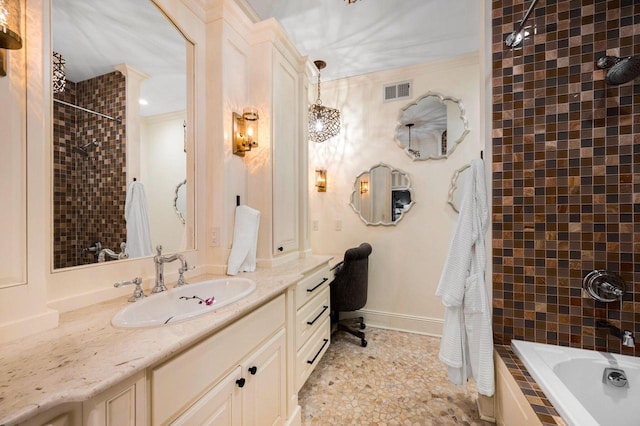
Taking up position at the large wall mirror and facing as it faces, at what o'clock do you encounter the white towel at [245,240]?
The white towel is roughly at 10 o'clock from the large wall mirror.

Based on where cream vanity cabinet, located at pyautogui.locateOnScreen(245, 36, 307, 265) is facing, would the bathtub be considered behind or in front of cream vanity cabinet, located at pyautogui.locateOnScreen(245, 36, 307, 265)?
in front

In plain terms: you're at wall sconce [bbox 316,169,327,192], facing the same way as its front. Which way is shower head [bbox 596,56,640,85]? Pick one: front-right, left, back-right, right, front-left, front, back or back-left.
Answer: front-left

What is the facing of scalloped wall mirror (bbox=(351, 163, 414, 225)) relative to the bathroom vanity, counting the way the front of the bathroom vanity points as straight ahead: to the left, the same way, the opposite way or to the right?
to the right

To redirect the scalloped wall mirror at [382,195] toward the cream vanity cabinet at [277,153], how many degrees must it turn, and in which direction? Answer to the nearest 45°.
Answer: approximately 45° to its right

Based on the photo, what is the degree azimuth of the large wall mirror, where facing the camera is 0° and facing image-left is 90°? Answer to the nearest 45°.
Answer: approximately 315°

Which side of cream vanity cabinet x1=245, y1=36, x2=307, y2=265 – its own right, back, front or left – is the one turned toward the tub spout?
front

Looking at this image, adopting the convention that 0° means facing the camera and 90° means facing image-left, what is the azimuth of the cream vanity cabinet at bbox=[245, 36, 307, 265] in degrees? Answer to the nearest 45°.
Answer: approximately 315°

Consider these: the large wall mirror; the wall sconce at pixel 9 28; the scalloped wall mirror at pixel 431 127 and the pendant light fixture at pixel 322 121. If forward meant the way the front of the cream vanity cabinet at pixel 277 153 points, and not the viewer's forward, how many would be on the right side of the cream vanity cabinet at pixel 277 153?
2
